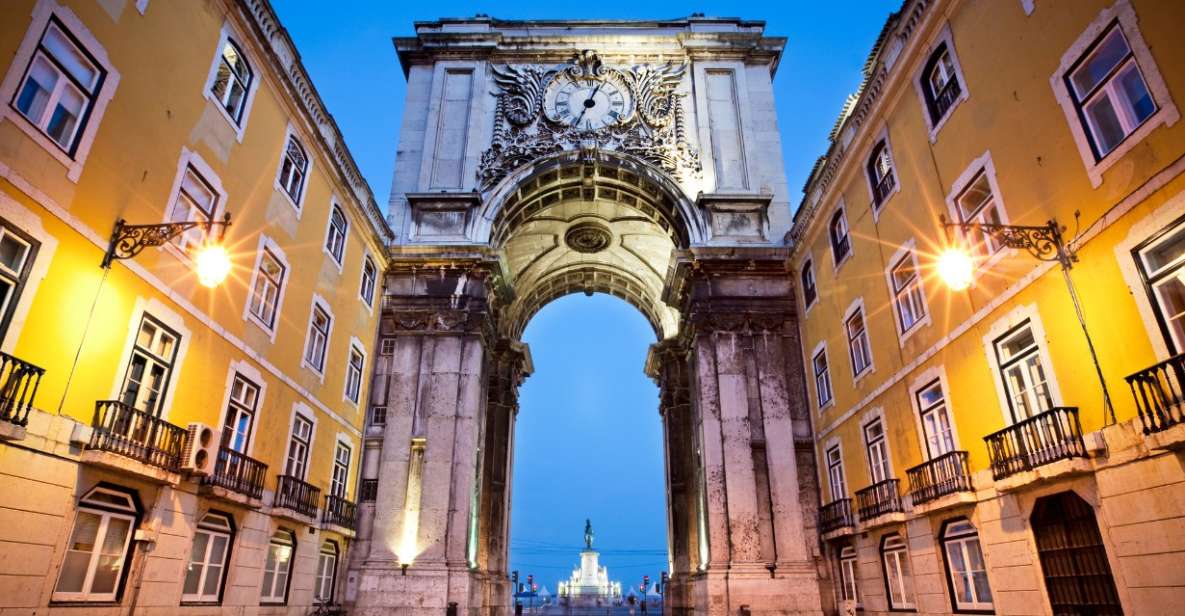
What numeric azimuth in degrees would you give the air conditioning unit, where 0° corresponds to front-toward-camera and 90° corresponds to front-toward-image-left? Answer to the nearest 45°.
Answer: approximately 315°

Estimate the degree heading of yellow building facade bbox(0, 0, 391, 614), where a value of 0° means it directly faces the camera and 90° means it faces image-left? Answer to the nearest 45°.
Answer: approximately 315°

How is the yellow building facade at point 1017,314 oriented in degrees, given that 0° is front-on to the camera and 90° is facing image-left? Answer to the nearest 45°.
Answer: approximately 45°

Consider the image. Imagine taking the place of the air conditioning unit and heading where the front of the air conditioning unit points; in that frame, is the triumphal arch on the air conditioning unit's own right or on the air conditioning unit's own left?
on the air conditioning unit's own left

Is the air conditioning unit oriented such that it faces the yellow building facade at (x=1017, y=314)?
yes

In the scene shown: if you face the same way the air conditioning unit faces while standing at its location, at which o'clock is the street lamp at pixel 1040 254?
The street lamp is roughly at 12 o'clock from the air conditioning unit.

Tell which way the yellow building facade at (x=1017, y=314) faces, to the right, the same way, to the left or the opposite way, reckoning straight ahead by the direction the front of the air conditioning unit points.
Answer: the opposite way
